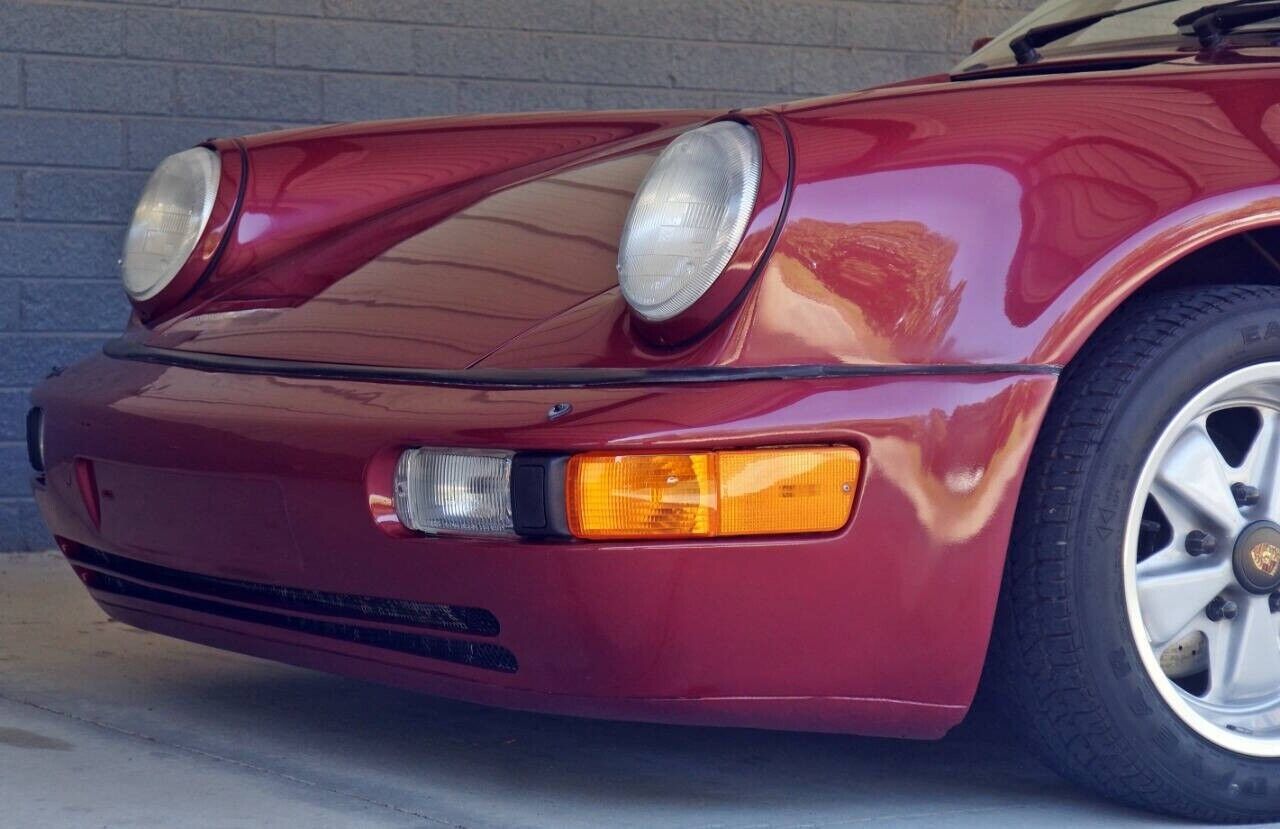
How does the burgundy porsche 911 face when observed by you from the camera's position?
facing the viewer and to the left of the viewer
